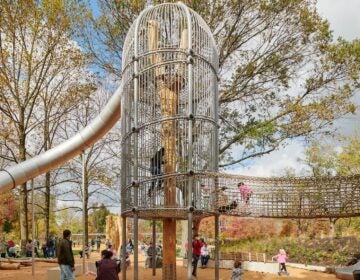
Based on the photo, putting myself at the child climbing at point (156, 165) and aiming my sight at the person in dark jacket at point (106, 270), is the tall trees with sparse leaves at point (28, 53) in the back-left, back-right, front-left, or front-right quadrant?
back-right

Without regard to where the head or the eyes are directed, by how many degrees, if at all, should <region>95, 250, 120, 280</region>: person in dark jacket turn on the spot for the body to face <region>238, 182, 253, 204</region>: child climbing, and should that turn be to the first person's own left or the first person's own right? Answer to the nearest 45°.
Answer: approximately 45° to the first person's own right

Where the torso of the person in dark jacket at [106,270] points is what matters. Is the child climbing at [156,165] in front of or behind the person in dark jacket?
in front

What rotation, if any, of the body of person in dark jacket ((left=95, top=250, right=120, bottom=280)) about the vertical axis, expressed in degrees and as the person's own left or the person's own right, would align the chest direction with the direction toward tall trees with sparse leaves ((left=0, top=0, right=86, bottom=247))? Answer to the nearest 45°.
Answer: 0° — they already face it

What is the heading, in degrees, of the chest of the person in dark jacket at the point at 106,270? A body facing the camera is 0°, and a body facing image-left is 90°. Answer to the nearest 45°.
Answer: approximately 180°

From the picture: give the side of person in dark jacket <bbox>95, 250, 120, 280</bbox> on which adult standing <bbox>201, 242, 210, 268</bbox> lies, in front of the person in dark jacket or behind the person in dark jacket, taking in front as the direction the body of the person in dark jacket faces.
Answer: in front
